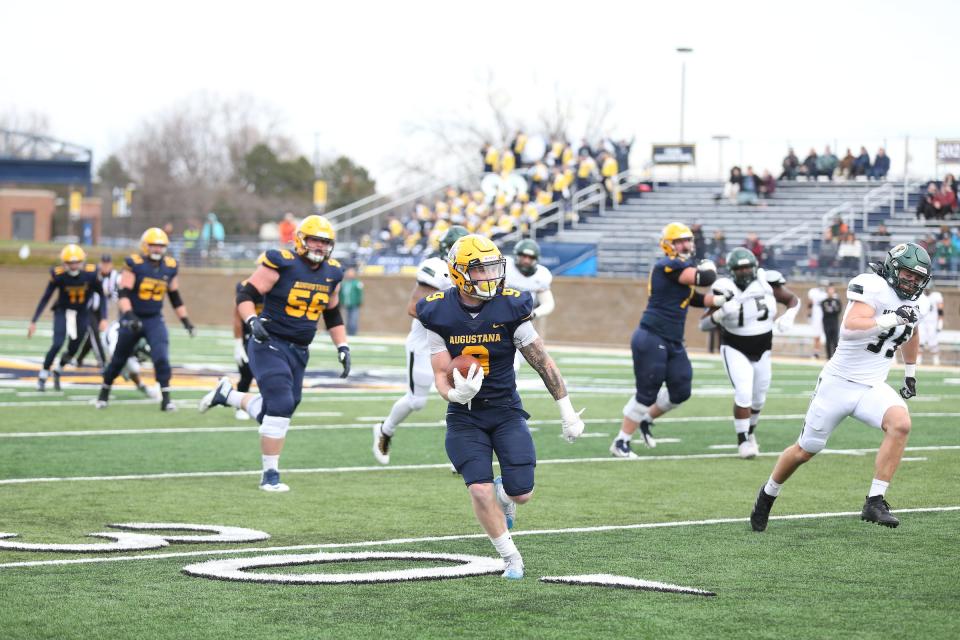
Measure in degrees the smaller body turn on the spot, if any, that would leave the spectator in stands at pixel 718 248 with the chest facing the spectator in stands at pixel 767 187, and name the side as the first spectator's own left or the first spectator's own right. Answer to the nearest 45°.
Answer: approximately 180°

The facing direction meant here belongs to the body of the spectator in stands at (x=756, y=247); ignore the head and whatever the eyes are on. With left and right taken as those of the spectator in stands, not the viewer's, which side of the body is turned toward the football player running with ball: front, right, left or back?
front

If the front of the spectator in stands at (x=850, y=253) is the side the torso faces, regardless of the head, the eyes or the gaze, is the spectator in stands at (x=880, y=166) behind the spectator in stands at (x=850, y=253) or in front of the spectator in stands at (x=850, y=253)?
behind

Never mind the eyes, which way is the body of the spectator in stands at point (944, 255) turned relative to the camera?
toward the camera

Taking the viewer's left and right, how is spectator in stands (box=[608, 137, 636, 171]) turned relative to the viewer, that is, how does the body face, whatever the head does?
facing the viewer

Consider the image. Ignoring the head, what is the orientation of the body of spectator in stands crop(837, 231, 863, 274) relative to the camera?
toward the camera

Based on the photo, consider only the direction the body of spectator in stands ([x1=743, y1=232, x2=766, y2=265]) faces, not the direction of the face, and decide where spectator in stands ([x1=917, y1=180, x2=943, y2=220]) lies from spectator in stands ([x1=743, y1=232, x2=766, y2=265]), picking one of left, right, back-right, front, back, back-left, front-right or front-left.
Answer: back-left

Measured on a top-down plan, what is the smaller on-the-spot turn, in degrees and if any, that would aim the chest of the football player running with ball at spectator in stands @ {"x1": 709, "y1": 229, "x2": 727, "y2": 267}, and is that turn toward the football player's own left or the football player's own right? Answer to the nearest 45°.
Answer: approximately 180°

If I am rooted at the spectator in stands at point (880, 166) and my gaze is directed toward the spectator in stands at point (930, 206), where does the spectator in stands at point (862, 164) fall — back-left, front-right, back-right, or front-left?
back-right
